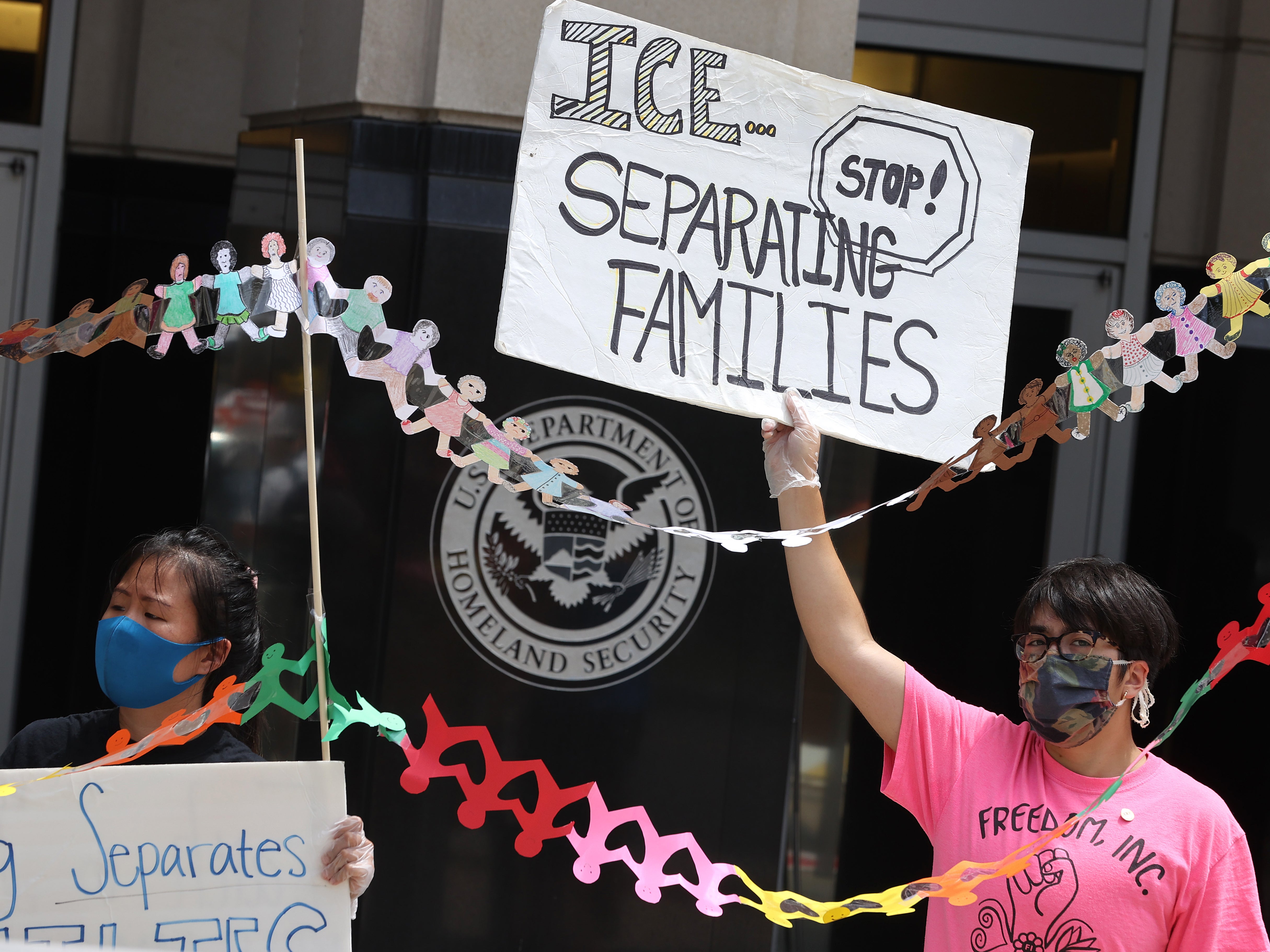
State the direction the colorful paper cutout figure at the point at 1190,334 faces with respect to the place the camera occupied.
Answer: facing the viewer

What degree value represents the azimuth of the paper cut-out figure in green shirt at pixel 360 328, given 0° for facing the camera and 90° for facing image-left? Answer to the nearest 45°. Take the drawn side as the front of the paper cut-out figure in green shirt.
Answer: approximately 0°

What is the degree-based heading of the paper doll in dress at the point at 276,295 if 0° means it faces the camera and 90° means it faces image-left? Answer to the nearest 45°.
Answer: approximately 0°

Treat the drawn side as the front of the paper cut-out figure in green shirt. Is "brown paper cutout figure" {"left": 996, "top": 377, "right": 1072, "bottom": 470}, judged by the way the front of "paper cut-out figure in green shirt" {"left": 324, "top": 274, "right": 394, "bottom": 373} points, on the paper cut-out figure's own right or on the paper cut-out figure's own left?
on the paper cut-out figure's own left

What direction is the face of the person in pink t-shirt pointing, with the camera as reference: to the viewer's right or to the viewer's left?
to the viewer's left

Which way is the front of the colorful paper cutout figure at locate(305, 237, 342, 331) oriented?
toward the camera

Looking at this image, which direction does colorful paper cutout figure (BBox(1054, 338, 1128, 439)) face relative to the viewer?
toward the camera
